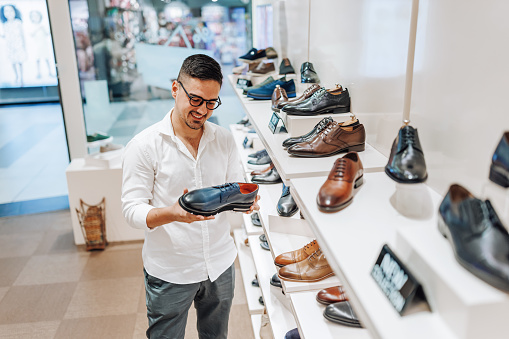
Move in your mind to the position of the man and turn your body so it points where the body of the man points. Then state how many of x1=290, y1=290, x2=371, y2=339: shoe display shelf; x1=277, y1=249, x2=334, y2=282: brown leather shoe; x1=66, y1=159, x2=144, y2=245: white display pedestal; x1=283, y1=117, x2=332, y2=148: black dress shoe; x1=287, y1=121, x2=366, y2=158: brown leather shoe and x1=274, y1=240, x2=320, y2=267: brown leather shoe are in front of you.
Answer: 5

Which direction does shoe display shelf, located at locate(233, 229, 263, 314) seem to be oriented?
to the viewer's left

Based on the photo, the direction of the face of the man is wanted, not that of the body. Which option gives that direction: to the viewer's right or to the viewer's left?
to the viewer's right

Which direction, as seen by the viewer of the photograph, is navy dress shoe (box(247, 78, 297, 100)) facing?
facing to the left of the viewer

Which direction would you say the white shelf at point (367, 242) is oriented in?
to the viewer's left
